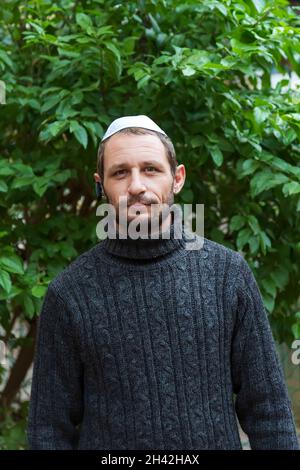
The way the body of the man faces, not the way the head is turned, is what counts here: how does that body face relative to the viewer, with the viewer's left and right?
facing the viewer
